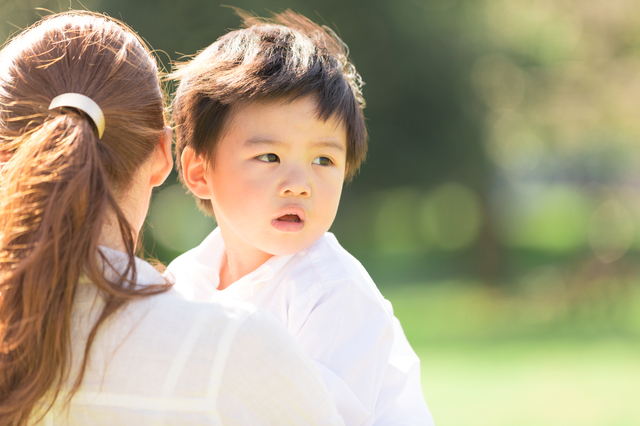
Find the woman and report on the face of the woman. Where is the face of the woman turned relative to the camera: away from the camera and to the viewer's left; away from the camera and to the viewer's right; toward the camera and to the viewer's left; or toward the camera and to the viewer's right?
away from the camera and to the viewer's right

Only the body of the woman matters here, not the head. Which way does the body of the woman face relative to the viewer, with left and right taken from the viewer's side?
facing away from the viewer
